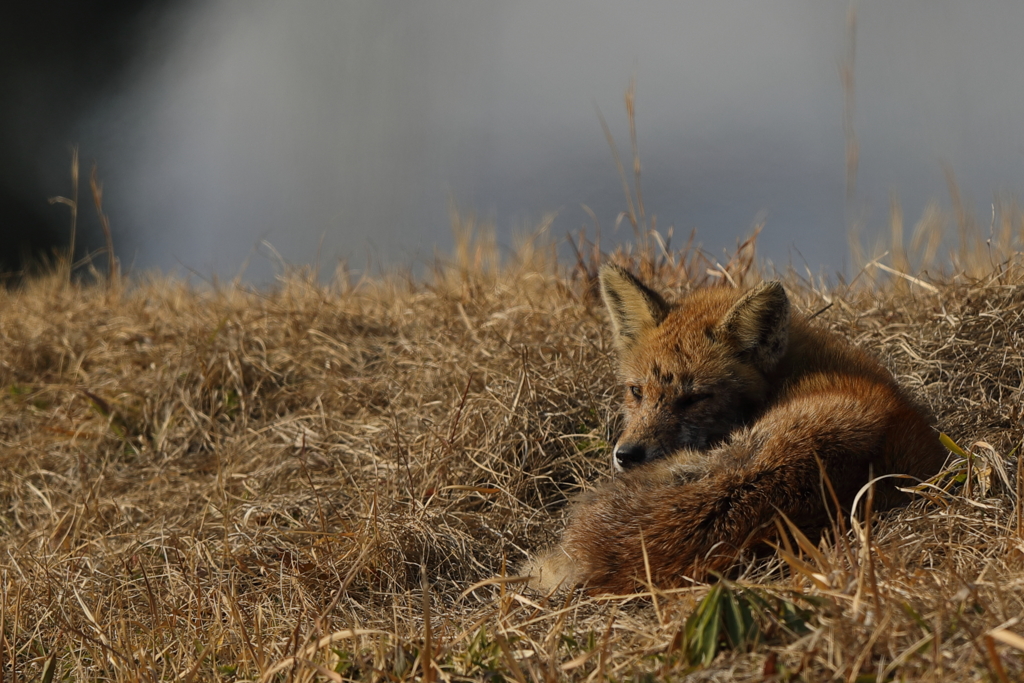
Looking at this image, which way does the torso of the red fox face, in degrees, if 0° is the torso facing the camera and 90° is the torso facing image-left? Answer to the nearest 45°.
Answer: approximately 45°
